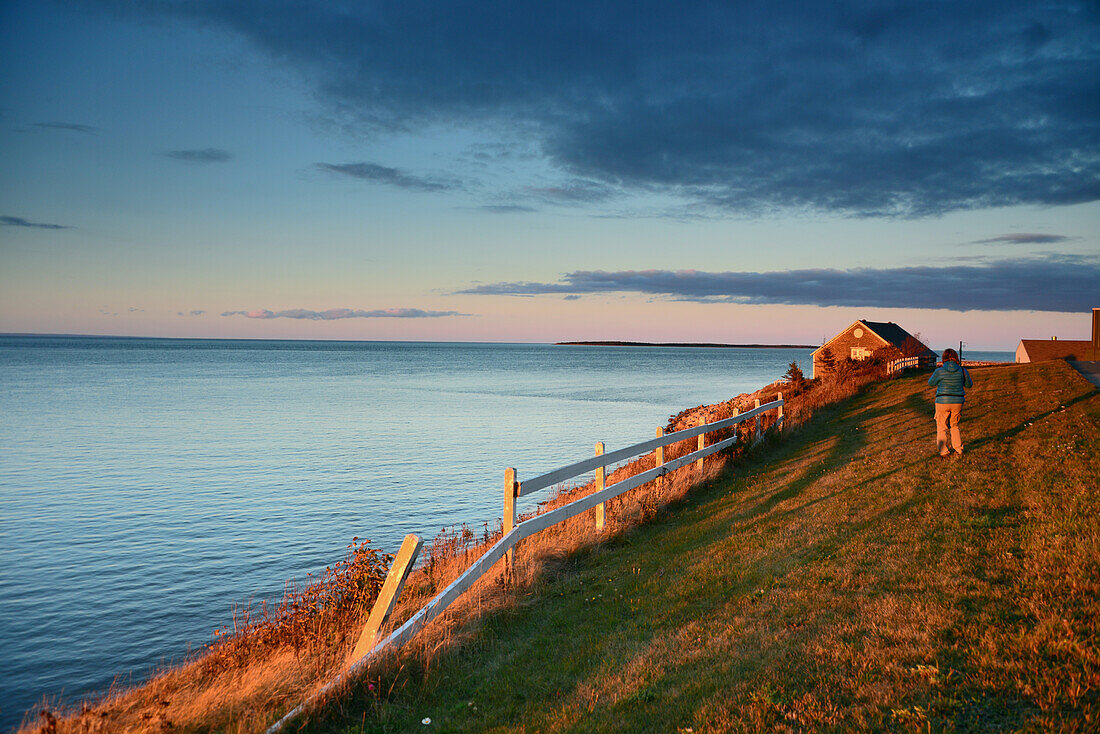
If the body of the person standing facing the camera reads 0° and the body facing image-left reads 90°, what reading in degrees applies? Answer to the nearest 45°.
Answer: approximately 180°

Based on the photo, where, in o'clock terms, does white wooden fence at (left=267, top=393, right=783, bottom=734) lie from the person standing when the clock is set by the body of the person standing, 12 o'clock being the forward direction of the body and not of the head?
The white wooden fence is roughly at 7 o'clock from the person standing.
